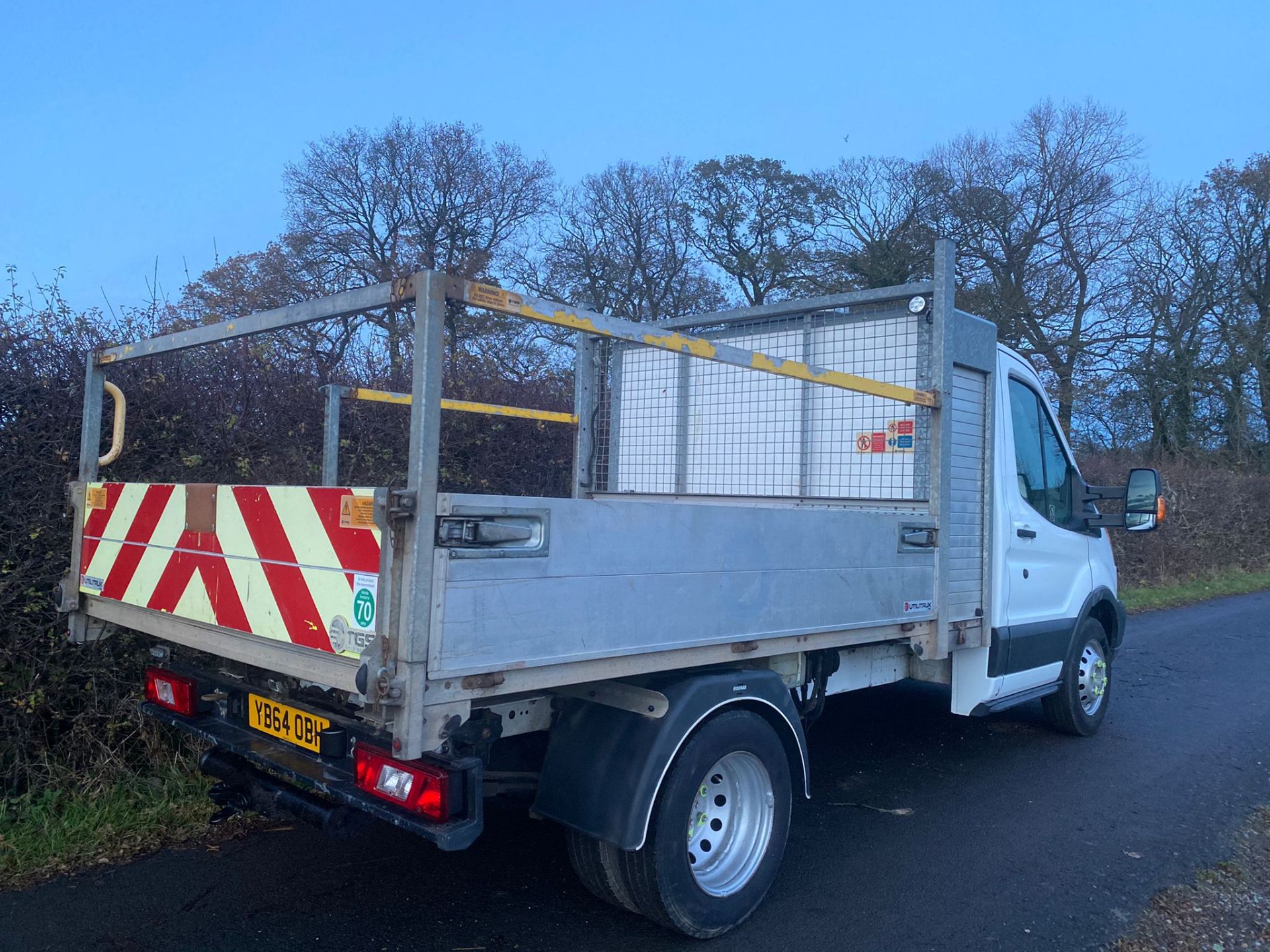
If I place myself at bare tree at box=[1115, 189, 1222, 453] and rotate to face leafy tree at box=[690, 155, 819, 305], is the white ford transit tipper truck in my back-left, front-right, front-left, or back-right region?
front-left

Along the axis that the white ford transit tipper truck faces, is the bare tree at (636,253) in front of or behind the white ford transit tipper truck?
in front

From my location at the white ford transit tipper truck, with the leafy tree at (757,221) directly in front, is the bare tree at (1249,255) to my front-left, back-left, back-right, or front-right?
front-right

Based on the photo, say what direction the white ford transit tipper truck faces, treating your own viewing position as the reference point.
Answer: facing away from the viewer and to the right of the viewer

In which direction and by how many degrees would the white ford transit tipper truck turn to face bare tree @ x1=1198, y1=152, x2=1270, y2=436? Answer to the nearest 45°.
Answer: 0° — it already faces it

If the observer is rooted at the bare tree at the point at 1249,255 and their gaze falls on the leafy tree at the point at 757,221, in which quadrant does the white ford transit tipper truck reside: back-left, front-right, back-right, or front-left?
front-left

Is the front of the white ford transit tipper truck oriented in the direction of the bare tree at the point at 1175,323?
yes

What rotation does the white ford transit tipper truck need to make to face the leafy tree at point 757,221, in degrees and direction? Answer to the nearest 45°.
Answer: approximately 45° to its left
